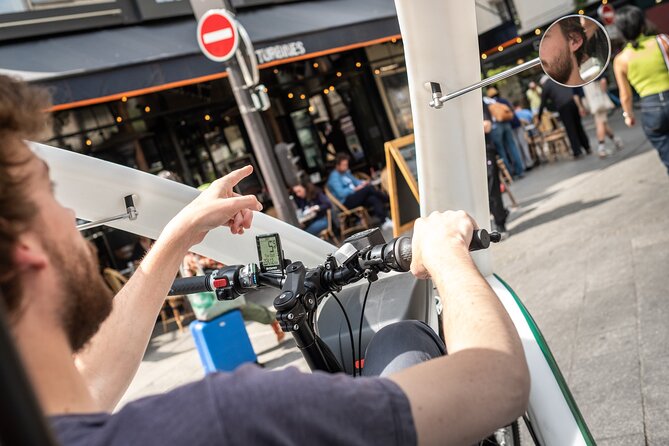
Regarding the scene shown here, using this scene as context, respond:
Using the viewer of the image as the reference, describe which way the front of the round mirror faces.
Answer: facing the viewer

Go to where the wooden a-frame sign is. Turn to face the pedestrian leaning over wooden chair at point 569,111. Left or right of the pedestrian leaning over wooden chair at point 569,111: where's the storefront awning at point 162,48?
left

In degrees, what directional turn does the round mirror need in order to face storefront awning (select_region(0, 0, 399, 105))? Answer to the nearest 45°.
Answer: approximately 135° to its right

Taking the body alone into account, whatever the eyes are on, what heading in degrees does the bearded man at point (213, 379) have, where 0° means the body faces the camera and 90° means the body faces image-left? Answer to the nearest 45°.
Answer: approximately 225°

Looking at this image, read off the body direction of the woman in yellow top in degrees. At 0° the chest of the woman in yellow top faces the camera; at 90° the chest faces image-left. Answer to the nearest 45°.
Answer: approximately 180°

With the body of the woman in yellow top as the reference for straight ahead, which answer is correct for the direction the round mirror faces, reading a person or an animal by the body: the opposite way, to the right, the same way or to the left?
the opposite way

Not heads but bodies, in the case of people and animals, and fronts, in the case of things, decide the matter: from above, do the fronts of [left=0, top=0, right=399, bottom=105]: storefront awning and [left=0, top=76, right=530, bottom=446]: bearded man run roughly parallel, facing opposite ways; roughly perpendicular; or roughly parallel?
roughly perpendicular

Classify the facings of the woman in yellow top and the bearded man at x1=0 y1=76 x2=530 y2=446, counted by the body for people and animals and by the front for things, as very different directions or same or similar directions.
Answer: same or similar directions

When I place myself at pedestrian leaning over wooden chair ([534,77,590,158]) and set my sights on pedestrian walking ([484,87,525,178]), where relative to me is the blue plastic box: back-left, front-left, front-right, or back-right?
front-left
